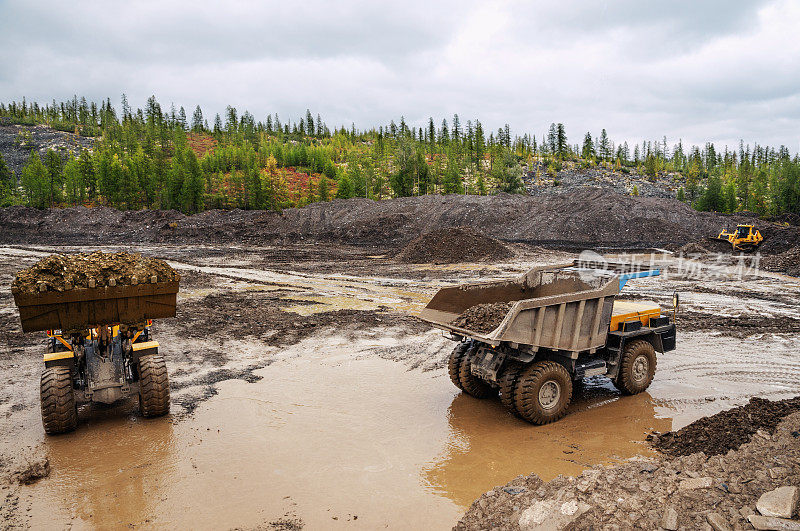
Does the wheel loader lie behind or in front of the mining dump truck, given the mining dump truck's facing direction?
behind

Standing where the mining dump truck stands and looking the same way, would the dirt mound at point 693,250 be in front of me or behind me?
in front

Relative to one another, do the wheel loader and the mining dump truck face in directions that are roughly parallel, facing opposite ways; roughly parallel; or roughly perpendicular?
roughly perpendicular

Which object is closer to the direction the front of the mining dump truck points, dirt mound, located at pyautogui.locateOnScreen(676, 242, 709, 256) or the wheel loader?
the dirt mound

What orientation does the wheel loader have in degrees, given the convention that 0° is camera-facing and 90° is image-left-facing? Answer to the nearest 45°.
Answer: approximately 0°

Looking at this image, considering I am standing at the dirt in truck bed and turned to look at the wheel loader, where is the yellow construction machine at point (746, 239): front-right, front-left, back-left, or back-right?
back-right

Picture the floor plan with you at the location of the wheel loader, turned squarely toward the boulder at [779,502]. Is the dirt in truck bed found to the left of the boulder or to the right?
left

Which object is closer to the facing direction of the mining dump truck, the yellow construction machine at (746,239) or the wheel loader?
the yellow construction machine

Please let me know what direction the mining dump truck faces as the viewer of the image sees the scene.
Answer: facing away from the viewer and to the right of the viewer

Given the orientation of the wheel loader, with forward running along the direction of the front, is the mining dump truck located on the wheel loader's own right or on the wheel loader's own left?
on the wheel loader's own left

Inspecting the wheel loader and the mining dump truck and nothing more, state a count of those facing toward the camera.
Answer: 1

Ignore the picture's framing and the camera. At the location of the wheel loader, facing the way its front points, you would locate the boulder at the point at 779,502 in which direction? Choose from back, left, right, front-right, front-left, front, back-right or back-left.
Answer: front-left
